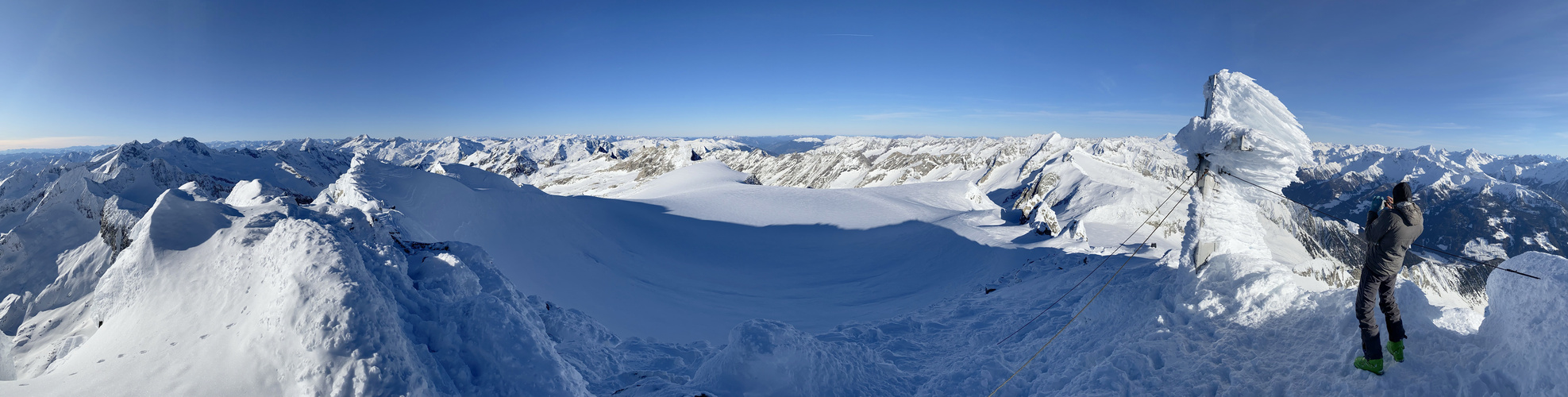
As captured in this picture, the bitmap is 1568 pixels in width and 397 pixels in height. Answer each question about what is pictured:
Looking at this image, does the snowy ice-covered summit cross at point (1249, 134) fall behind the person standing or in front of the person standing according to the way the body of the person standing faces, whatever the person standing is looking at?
in front

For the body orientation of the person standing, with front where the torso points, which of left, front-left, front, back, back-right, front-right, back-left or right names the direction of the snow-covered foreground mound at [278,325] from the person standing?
left

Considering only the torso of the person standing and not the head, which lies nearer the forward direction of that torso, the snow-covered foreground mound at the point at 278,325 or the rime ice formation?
the rime ice formation

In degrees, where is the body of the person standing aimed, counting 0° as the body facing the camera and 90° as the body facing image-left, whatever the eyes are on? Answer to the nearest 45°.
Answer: approximately 135°

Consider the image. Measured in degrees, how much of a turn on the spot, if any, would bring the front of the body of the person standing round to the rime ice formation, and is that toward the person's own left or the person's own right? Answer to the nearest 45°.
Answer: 0° — they already face it
